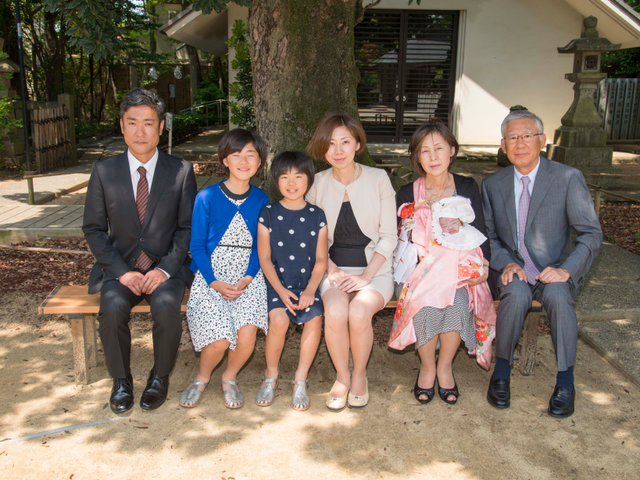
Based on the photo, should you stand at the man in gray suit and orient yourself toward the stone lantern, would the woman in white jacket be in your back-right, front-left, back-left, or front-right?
back-left

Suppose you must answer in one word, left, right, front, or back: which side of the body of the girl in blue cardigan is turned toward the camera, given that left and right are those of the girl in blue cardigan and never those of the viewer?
front

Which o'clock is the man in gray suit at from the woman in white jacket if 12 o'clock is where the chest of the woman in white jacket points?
The man in gray suit is roughly at 9 o'clock from the woman in white jacket.

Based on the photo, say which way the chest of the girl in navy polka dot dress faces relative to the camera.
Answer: toward the camera

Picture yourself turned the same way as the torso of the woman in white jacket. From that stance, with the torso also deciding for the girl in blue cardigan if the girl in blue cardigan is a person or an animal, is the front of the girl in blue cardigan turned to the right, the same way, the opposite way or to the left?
the same way

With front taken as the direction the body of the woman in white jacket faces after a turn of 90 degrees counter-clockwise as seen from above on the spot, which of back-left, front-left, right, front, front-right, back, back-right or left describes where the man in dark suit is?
back

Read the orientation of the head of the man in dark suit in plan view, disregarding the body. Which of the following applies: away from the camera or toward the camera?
toward the camera

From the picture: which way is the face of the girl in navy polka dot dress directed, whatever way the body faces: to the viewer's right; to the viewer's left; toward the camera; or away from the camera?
toward the camera

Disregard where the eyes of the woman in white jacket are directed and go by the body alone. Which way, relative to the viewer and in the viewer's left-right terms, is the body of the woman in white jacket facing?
facing the viewer

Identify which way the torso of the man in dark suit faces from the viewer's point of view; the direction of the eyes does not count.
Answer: toward the camera

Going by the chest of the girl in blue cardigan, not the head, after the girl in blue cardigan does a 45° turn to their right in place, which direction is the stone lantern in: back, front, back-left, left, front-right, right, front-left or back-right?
back

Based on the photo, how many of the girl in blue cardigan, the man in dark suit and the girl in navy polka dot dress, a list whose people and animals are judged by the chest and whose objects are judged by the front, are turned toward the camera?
3

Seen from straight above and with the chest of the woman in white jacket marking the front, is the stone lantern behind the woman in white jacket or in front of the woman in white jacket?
behind

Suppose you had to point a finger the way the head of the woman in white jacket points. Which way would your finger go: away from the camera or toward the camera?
toward the camera

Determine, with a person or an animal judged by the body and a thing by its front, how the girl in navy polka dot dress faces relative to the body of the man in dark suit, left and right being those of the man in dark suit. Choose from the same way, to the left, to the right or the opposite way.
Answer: the same way
